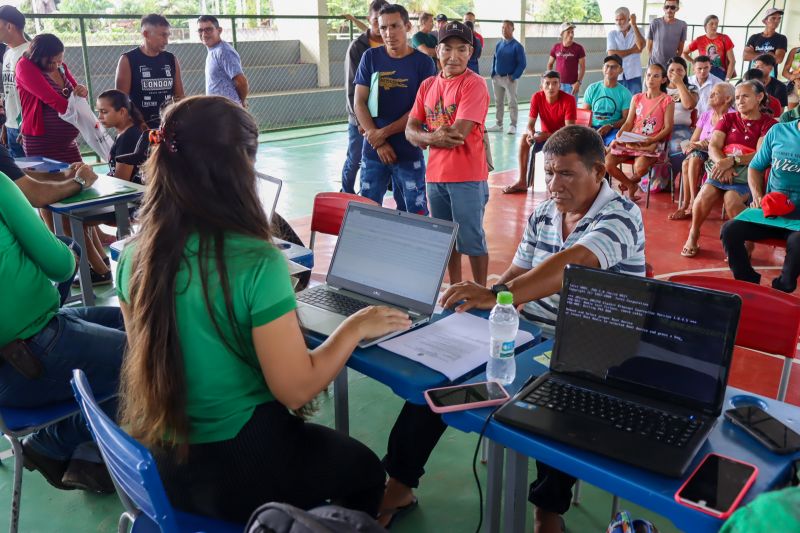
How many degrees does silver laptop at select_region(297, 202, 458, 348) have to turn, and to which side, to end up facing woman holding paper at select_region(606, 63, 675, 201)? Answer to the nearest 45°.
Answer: approximately 180°

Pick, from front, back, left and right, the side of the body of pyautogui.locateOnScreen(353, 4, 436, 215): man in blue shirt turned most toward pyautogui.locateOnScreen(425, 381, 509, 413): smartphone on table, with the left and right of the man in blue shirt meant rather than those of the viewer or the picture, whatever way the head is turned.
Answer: front

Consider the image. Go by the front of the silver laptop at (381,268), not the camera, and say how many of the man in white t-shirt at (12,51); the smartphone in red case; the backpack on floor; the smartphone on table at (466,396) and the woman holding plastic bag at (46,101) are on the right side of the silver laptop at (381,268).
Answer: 2

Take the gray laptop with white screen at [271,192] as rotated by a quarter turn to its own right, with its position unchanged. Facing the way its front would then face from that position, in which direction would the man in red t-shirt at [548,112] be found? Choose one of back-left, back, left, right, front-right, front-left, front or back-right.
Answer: right
